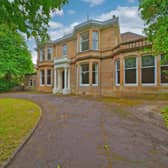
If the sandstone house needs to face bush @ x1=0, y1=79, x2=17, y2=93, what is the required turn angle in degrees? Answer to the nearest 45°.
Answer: approximately 90° to its right

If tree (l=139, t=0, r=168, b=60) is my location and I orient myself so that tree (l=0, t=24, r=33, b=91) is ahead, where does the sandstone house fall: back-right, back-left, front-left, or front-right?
front-right

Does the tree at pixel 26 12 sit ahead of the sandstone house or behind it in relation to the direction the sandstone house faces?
ahead

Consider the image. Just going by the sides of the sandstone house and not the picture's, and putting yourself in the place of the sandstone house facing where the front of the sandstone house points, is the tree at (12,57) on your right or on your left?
on your right

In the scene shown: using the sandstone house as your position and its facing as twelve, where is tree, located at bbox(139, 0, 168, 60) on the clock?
The tree is roughly at 10 o'clock from the sandstone house.

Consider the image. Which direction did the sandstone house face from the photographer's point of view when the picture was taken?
facing the viewer and to the left of the viewer
